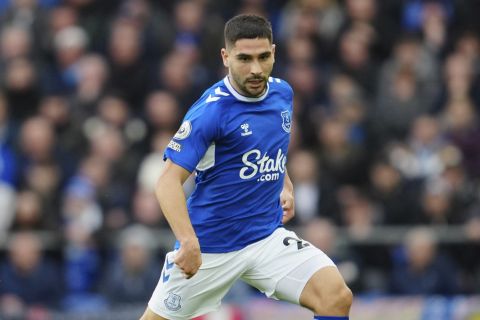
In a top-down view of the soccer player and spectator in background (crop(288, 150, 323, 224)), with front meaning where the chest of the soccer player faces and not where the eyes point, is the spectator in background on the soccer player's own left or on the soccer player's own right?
on the soccer player's own left

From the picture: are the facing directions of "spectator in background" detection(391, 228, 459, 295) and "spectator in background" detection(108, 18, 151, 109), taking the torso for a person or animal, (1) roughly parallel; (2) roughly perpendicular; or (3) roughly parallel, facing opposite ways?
roughly parallel

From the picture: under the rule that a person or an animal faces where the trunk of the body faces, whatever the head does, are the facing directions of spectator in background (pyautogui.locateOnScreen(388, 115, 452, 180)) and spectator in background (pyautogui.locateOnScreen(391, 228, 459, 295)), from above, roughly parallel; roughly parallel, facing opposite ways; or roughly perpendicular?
roughly parallel

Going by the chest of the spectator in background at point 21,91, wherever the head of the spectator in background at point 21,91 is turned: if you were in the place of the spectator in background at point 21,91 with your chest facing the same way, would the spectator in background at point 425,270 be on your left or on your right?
on your left

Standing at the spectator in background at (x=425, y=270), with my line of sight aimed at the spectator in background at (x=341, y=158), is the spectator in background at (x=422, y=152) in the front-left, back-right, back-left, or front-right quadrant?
front-right

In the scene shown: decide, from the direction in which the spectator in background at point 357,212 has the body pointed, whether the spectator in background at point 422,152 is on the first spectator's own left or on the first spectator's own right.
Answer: on the first spectator's own left

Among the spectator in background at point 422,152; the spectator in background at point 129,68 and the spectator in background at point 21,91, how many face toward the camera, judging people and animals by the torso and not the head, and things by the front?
3

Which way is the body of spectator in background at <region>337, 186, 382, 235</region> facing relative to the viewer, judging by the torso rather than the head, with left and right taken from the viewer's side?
facing the viewer

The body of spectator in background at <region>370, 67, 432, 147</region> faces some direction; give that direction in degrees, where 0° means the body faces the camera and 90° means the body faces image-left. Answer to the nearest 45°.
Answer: approximately 0°

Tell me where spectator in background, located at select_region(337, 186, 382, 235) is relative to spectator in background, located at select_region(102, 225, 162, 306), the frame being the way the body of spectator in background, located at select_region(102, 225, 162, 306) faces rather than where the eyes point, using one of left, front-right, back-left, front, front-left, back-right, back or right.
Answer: left

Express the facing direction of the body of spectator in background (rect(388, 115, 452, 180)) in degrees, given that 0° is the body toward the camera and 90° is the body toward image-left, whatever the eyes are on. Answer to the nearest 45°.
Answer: approximately 0°

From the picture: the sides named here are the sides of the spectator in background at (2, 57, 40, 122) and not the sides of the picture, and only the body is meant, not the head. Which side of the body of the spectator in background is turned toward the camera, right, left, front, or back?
front

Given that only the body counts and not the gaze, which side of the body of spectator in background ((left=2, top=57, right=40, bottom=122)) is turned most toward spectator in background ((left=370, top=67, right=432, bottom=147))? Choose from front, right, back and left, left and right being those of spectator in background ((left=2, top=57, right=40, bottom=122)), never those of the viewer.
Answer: left

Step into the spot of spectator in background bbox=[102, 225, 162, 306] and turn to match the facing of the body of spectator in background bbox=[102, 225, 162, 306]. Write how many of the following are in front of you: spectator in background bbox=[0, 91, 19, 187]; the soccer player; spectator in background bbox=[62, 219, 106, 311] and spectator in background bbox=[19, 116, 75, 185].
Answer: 1

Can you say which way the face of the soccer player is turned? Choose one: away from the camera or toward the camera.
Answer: toward the camera

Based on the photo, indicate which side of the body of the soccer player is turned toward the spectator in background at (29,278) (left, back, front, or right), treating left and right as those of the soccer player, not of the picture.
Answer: back

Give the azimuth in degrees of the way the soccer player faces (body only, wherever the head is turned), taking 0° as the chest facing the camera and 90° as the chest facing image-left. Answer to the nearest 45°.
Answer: approximately 315°

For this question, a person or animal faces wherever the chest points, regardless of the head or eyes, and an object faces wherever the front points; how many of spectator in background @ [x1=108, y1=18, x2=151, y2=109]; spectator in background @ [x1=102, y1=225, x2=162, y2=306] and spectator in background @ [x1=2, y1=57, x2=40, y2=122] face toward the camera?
3
